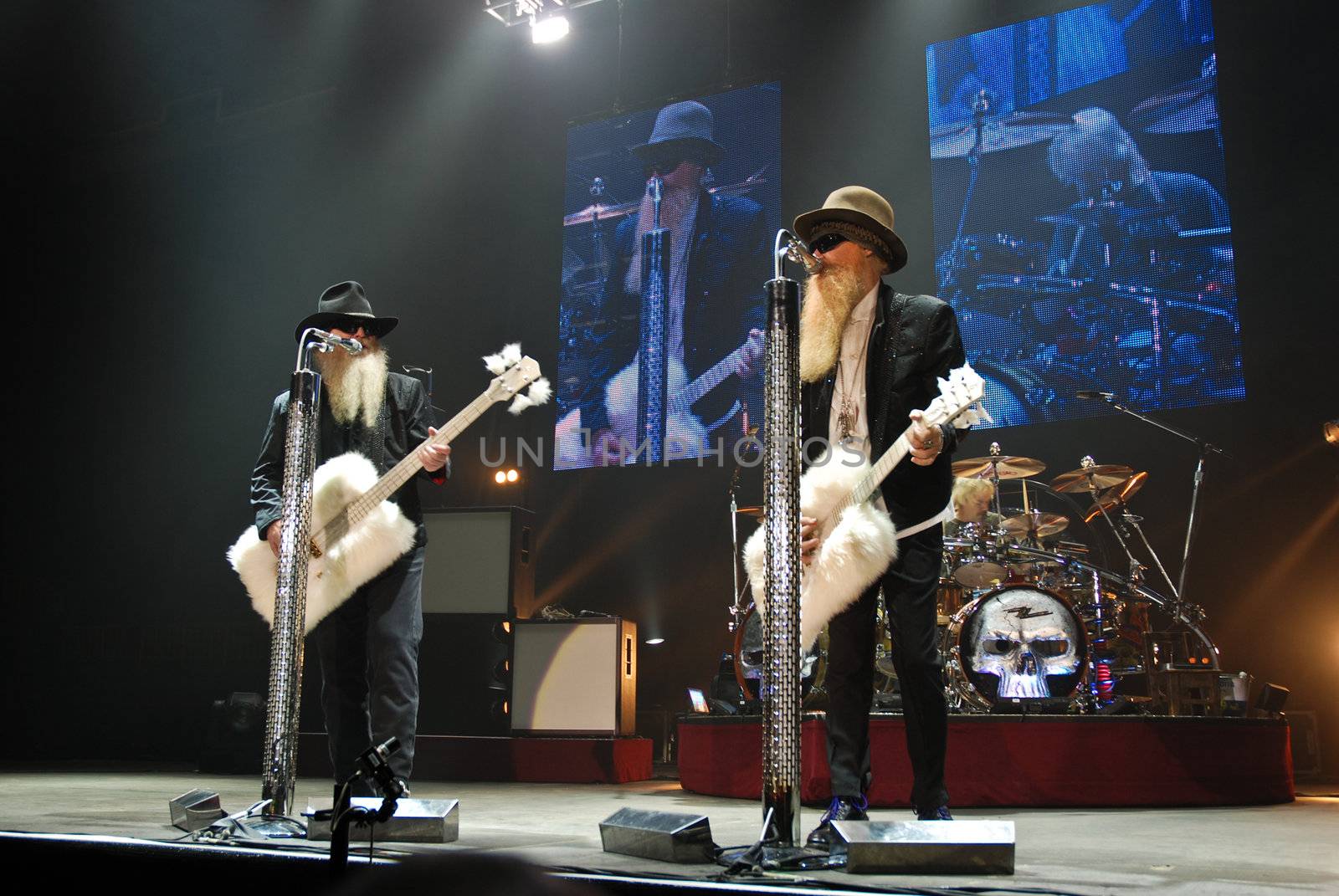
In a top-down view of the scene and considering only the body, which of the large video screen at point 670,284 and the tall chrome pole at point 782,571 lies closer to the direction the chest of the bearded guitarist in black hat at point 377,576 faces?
the tall chrome pole

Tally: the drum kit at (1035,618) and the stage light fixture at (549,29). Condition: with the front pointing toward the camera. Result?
2

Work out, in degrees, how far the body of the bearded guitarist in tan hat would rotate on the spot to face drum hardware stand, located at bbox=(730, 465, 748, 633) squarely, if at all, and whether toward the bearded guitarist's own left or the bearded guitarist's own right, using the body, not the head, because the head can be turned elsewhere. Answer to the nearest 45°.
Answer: approximately 135° to the bearded guitarist's own right

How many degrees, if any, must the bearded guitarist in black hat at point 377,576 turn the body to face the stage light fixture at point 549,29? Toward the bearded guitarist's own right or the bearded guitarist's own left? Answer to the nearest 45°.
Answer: approximately 180°
